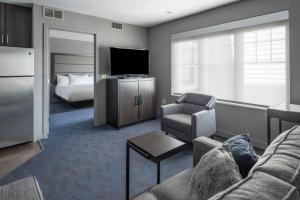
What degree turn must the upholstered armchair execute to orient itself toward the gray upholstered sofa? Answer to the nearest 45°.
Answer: approximately 45° to its left

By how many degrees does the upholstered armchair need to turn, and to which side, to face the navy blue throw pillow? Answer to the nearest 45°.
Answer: approximately 45° to its left

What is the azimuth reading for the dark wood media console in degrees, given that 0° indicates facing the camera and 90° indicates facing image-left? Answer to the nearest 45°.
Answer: approximately 315°

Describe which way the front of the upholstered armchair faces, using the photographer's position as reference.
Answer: facing the viewer and to the left of the viewer

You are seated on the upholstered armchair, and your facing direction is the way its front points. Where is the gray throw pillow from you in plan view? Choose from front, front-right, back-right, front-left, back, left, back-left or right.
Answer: front-left

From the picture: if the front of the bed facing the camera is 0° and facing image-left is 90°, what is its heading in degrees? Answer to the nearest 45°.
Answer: approximately 315°

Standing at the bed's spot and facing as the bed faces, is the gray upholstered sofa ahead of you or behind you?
ahead

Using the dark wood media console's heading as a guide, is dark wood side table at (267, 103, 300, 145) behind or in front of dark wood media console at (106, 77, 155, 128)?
in front

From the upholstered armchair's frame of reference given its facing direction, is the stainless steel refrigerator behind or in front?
in front

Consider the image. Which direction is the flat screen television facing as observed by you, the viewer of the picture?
facing the viewer and to the right of the viewer

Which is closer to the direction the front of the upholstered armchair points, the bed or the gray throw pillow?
the gray throw pillow
